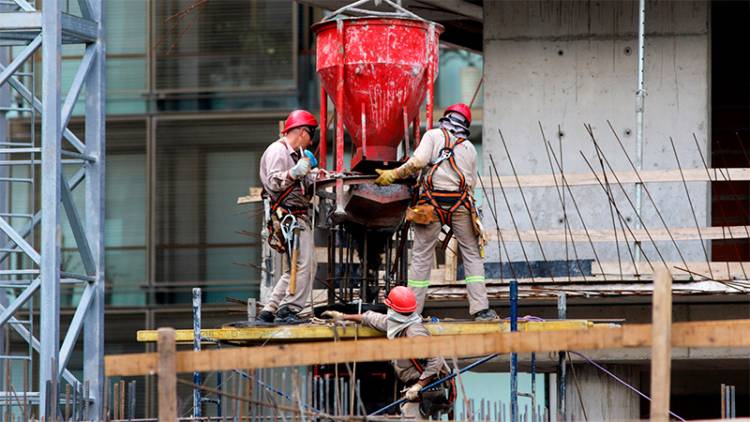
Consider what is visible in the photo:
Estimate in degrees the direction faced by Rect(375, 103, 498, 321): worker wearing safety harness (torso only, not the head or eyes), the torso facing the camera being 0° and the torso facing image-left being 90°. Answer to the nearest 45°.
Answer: approximately 180°

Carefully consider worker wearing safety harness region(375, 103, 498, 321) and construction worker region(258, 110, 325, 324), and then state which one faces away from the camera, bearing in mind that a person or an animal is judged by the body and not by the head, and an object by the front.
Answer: the worker wearing safety harness

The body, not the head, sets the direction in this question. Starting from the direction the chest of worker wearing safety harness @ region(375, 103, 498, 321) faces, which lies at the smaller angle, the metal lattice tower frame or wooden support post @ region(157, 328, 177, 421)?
the metal lattice tower frame

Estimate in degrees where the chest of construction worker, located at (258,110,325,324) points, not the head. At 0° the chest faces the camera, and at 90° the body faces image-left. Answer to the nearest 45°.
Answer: approximately 270°

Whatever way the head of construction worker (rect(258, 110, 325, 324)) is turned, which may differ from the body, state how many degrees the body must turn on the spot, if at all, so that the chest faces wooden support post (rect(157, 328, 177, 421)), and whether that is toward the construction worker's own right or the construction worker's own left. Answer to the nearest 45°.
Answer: approximately 90° to the construction worker's own right

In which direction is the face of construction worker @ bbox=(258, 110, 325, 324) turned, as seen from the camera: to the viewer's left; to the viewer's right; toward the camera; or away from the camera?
to the viewer's right

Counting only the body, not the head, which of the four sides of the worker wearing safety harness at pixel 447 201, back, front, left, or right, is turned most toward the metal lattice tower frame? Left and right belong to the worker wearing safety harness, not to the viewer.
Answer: left

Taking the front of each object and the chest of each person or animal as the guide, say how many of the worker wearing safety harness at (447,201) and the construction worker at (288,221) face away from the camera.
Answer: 1

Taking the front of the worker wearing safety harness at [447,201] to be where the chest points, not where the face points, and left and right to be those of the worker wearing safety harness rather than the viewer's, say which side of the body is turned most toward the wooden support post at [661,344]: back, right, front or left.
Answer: back
